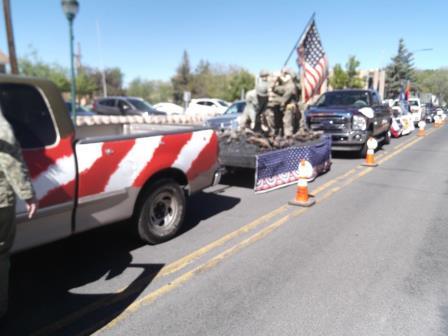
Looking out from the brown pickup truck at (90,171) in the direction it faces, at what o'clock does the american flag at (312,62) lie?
The american flag is roughly at 6 o'clock from the brown pickup truck.

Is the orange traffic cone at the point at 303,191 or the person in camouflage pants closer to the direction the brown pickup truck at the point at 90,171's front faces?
the person in camouflage pants

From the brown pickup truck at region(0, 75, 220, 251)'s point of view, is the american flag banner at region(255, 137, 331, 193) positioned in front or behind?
behind

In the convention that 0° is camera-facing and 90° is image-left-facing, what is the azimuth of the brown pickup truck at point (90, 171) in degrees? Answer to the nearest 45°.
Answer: approximately 45°

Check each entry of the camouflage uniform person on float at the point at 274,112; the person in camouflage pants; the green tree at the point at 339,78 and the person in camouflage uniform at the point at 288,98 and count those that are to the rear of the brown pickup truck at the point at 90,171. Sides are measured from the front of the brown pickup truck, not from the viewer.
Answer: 3

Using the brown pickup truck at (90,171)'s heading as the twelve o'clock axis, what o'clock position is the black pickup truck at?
The black pickup truck is roughly at 6 o'clock from the brown pickup truck.

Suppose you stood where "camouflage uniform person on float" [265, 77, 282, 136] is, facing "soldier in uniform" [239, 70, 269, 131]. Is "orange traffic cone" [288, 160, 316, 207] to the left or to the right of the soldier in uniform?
left

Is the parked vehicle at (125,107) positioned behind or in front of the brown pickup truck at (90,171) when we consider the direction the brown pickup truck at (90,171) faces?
behind

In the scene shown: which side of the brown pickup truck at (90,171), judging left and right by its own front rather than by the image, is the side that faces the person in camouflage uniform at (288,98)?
back

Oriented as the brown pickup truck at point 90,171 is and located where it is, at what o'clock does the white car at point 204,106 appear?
The white car is roughly at 5 o'clock from the brown pickup truck.
